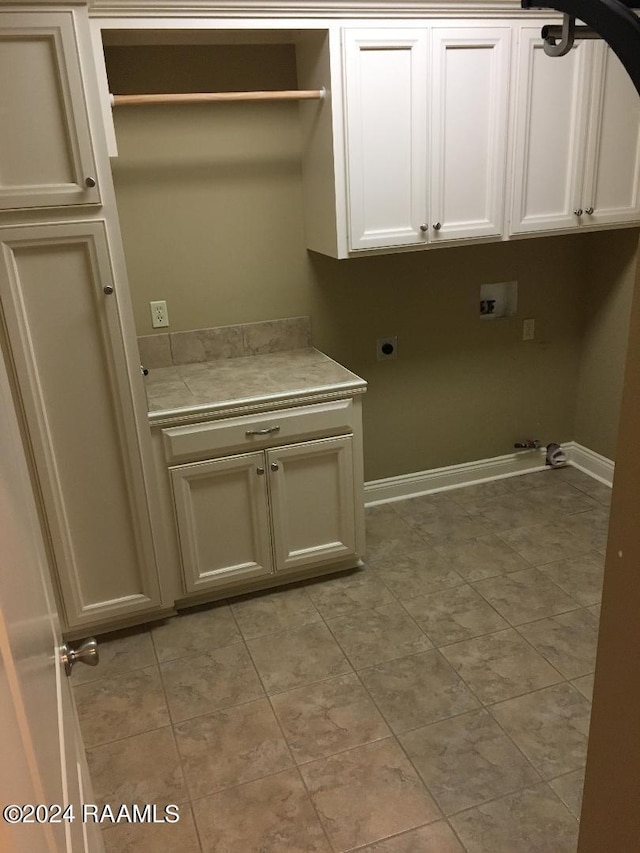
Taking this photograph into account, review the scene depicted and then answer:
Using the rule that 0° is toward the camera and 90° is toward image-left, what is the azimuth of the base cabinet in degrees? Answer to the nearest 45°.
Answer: approximately 0°

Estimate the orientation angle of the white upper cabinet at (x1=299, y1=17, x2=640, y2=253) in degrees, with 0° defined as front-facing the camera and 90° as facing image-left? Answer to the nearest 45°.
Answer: approximately 315°

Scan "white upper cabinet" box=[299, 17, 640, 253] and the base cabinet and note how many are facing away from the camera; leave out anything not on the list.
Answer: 0

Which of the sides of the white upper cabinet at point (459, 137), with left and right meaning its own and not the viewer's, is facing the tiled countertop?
right

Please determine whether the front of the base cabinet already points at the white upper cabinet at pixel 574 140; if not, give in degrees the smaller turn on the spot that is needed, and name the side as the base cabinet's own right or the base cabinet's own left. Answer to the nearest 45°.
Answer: approximately 90° to the base cabinet's own left
